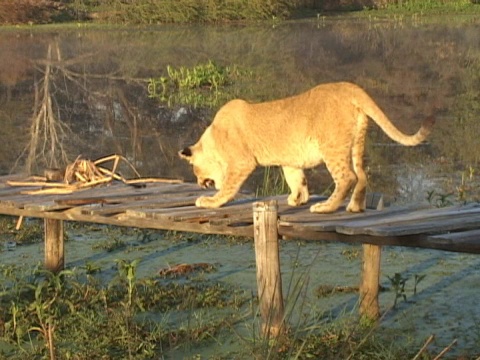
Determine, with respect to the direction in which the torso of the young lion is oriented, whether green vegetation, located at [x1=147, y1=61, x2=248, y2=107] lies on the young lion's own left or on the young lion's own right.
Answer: on the young lion's own right

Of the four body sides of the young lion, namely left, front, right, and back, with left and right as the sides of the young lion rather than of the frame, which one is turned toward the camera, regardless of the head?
left
